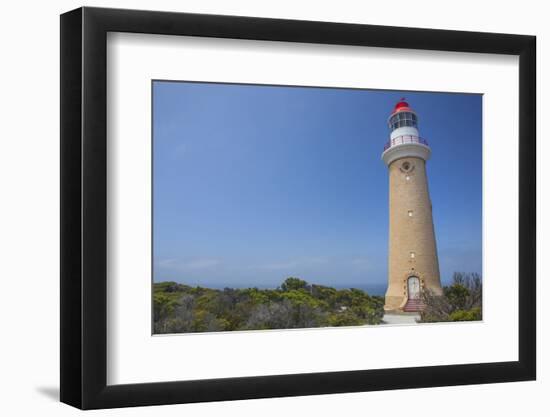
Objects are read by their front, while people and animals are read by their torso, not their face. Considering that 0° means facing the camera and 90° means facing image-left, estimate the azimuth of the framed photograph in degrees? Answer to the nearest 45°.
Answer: approximately 315°
